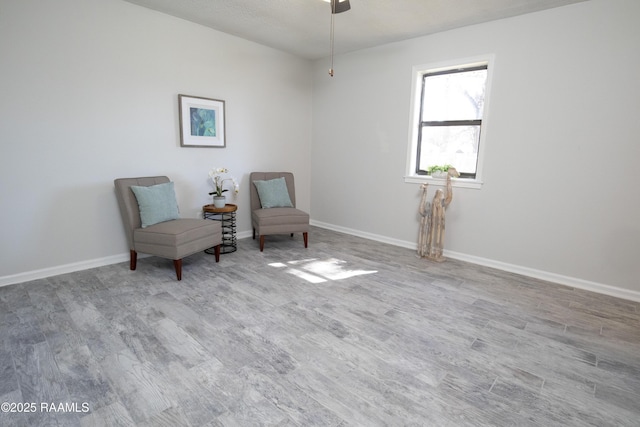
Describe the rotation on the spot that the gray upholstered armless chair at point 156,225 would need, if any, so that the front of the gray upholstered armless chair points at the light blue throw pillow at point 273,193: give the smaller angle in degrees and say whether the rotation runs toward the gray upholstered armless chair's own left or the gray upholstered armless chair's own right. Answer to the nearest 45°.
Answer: approximately 90° to the gray upholstered armless chair's own left

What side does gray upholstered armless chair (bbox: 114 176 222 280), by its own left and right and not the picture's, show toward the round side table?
left

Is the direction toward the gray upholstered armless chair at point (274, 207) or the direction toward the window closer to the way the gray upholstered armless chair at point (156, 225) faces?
the window

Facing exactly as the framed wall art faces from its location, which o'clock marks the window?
The window is roughly at 11 o'clock from the framed wall art.

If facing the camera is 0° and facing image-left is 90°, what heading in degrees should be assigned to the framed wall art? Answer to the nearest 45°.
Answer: approximately 315°
